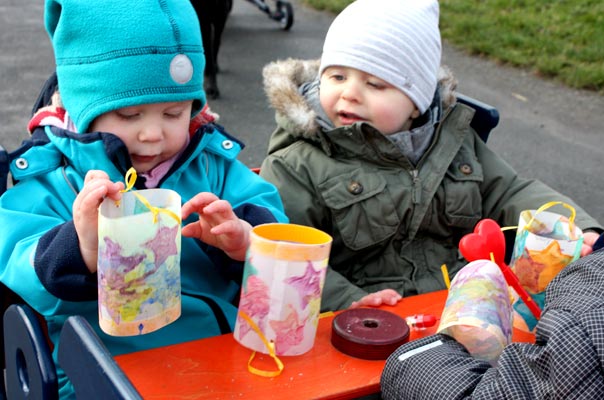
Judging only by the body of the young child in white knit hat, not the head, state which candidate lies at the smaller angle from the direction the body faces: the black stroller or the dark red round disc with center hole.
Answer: the dark red round disc with center hole

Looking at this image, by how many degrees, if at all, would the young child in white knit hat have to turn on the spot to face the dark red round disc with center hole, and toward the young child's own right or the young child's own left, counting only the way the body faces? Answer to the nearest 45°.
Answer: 0° — they already face it

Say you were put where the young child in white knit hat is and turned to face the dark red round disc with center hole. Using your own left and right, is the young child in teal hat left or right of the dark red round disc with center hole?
right

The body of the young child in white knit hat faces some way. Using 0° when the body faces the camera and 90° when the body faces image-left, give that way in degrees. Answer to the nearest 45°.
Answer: approximately 0°

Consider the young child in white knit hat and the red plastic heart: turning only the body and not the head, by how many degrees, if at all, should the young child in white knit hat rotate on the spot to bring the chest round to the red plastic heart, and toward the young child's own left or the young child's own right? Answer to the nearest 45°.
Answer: approximately 45° to the young child's own left

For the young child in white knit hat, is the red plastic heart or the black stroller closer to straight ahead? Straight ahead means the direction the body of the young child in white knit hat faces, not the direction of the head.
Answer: the red plastic heart

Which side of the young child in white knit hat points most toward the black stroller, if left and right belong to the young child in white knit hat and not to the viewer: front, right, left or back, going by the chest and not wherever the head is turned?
back

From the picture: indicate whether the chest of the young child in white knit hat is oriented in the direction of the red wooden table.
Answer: yes

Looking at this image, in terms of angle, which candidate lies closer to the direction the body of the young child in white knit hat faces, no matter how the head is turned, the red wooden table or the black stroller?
the red wooden table
